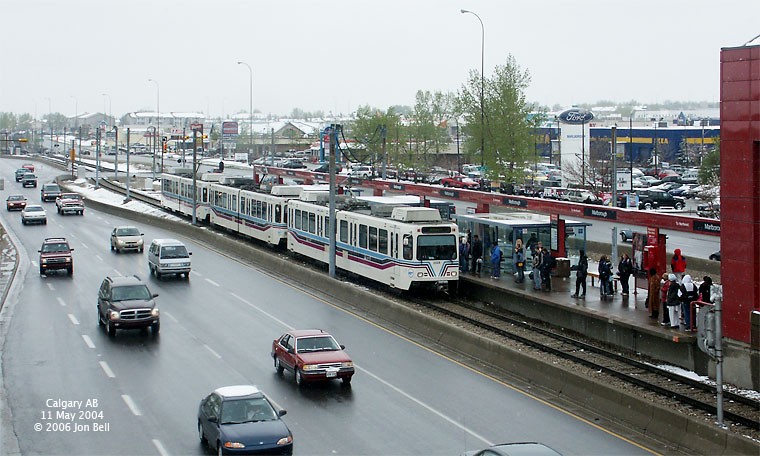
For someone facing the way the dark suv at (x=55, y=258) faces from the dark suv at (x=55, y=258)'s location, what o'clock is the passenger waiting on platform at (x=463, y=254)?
The passenger waiting on platform is roughly at 10 o'clock from the dark suv.

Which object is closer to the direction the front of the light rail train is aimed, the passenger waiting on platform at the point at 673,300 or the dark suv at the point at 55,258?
the passenger waiting on platform

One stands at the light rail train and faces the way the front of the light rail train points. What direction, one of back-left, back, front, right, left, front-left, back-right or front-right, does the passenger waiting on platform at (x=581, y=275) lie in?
front

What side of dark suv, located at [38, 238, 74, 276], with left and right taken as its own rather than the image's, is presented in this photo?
front

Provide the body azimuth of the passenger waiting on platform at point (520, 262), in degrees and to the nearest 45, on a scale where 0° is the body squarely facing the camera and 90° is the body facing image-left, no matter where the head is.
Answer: approximately 45°

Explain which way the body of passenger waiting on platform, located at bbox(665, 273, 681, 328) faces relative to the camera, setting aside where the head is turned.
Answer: to the viewer's left

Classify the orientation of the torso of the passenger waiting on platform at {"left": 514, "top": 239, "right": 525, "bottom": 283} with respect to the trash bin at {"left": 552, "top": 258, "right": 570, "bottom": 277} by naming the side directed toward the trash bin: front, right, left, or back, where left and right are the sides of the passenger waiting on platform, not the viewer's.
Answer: back

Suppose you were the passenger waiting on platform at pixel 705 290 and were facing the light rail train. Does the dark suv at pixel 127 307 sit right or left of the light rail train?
left

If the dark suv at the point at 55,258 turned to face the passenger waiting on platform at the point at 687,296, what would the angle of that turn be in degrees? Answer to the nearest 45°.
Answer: approximately 45° to its left
